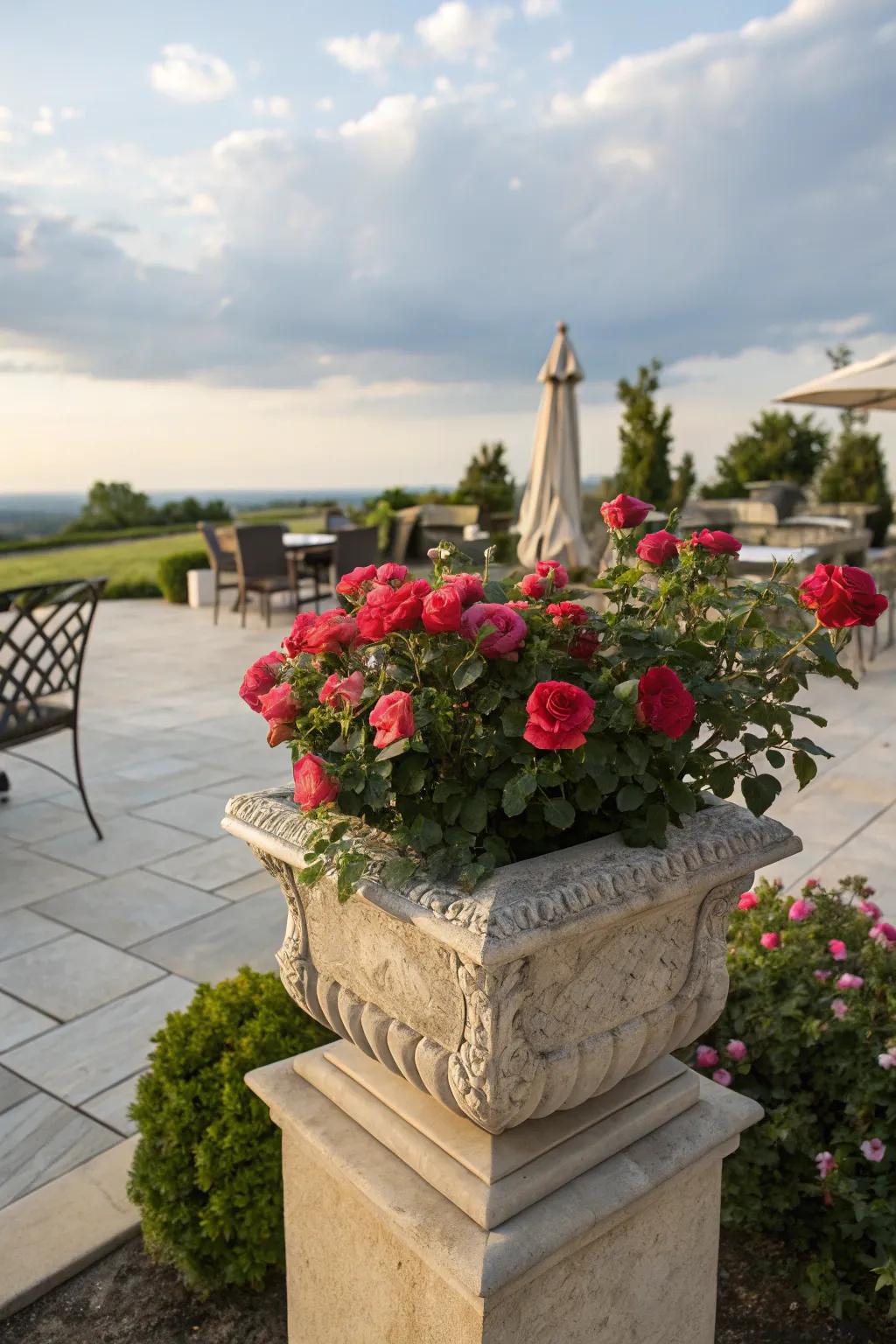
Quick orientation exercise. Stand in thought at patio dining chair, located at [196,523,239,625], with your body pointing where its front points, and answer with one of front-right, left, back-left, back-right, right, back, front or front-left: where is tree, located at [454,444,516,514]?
front-left

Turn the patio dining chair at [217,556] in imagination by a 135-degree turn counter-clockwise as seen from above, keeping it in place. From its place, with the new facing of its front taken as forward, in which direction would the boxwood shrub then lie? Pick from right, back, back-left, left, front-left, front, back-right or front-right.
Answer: back-left

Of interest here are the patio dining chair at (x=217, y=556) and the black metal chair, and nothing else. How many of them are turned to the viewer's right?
1

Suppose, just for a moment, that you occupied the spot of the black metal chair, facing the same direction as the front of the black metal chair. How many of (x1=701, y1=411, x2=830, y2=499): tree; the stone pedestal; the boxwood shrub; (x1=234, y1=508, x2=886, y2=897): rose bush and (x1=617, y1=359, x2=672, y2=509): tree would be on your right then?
2

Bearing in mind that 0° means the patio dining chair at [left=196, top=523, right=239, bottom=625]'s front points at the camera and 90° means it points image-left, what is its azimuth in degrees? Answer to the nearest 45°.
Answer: approximately 270°

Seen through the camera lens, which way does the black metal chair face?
facing away from the viewer and to the left of the viewer

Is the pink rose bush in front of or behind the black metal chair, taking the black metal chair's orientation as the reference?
behind

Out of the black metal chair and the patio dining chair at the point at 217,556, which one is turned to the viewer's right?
the patio dining chair

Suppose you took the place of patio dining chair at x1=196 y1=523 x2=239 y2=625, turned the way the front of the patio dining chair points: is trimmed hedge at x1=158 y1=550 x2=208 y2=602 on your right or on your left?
on your left
